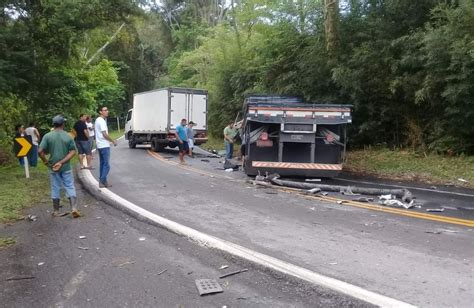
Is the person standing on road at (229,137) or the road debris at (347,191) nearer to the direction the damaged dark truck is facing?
the person standing on road

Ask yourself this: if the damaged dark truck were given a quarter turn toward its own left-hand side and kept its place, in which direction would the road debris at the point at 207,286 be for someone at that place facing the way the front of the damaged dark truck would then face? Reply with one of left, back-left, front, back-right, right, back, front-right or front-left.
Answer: left

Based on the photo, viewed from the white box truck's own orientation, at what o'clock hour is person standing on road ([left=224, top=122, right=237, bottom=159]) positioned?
The person standing on road is roughly at 7 o'clock from the white box truck.

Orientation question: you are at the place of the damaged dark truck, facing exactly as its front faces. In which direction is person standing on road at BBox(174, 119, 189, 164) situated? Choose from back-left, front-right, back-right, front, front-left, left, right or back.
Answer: front-left

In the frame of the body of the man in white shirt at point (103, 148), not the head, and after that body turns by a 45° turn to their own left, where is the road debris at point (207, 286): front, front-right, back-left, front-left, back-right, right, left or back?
back-right

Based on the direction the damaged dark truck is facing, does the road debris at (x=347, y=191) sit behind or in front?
behind

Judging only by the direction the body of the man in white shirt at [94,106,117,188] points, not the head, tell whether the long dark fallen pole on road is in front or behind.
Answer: in front

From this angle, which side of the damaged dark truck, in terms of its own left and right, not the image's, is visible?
back

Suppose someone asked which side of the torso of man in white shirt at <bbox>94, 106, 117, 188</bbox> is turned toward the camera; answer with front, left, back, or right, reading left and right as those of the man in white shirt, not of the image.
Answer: right

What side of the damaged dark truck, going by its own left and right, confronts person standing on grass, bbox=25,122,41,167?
left

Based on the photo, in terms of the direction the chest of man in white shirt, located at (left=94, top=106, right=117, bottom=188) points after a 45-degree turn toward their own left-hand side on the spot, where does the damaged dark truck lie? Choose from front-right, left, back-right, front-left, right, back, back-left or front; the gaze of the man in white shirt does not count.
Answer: front-right

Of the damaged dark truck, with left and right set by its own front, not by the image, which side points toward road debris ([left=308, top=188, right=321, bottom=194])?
back
